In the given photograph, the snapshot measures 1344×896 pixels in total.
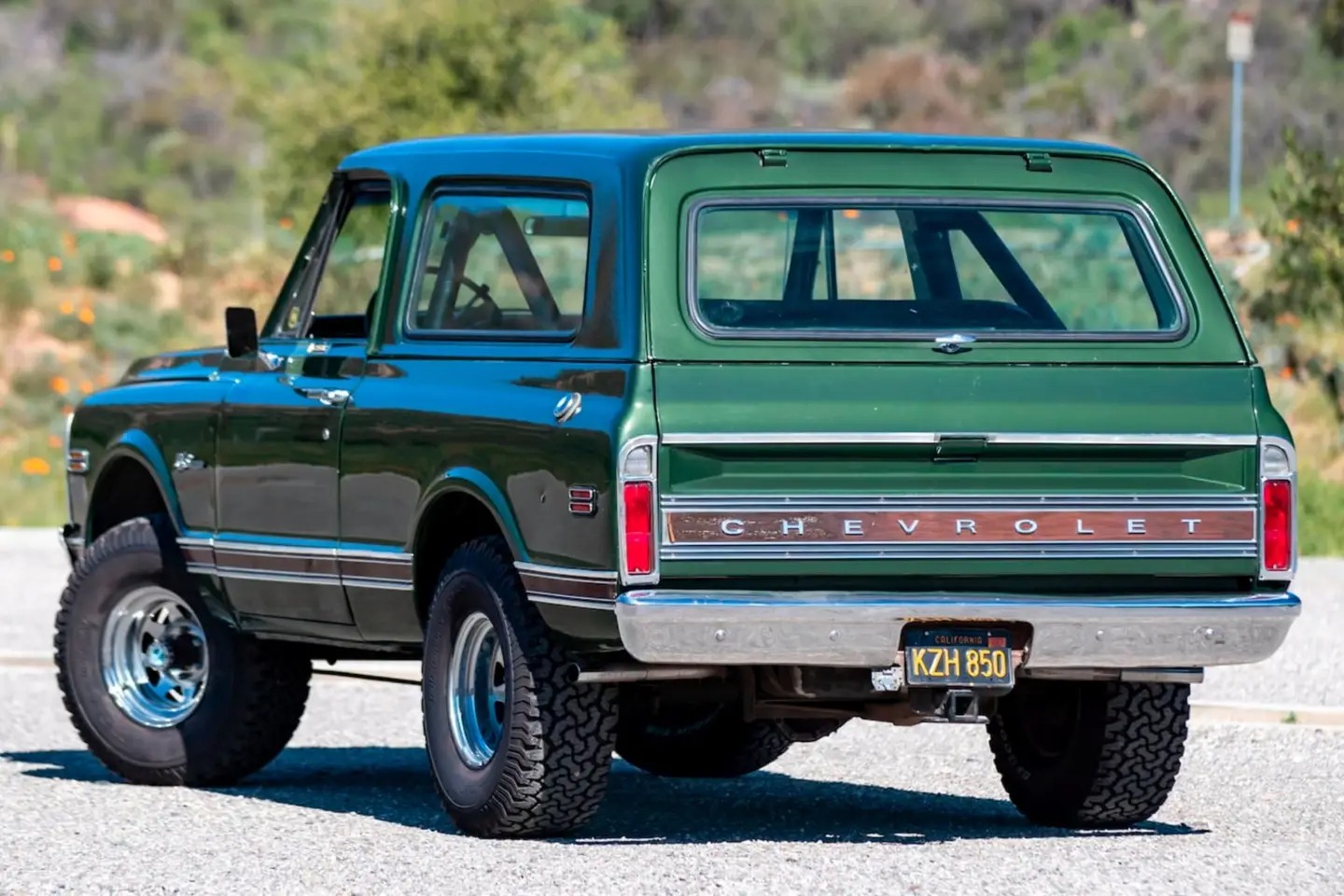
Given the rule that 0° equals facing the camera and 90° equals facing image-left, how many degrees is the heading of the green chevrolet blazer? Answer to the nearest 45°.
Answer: approximately 135°

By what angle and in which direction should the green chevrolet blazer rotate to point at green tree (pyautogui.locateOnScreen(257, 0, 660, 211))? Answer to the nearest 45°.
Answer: approximately 45° to its right

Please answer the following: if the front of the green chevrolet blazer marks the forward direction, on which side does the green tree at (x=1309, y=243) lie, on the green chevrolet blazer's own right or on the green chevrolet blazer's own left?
on the green chevrolet blazer's own right

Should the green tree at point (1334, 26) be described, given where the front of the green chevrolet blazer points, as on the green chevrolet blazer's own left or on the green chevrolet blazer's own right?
on the green chevrolet blazer's own right
